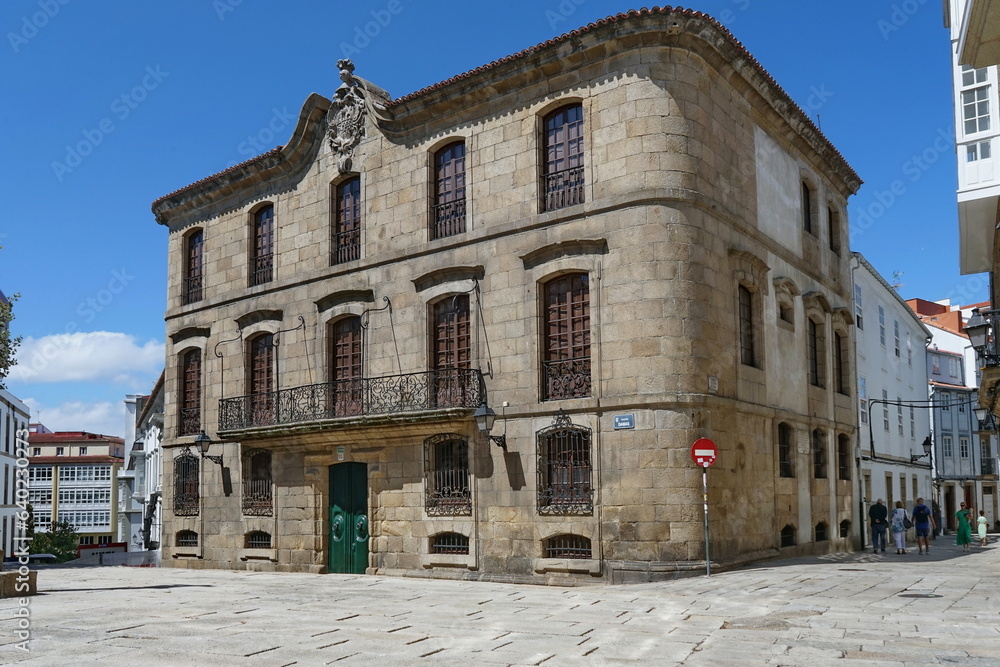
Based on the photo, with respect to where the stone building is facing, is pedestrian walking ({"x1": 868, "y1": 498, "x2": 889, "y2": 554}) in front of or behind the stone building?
behind

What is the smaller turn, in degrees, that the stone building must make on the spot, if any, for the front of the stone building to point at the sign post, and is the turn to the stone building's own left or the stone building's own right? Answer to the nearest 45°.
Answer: approximately 90° to the stone building's own left

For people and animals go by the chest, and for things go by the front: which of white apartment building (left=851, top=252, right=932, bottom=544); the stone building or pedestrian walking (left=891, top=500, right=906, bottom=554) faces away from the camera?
the pedestrian walking

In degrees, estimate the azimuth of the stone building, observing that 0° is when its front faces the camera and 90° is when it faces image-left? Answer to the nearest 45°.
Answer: approximately 45°

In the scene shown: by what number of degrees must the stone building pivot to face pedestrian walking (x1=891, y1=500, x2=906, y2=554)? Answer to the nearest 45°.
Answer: approximately 180°

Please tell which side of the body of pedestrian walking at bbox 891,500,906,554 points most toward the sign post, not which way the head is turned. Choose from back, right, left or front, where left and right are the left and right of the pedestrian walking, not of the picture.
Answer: back

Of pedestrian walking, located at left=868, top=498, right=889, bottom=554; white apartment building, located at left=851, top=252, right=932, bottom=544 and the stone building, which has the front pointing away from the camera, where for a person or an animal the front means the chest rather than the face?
the pedestrian walking

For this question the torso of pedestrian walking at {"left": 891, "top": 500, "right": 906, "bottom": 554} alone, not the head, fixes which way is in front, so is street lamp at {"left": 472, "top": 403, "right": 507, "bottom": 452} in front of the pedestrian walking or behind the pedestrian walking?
behind

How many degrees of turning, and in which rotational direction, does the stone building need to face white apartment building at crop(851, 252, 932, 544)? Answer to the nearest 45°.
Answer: approximately 180°

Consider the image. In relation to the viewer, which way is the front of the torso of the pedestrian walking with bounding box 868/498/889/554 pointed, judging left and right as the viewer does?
facing away from the viewer

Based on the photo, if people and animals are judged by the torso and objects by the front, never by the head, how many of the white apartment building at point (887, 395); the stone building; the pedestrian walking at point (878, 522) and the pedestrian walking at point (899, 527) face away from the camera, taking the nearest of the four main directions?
2

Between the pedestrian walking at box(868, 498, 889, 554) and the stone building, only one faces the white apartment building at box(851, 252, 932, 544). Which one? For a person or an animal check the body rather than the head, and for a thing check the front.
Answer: the pedestrian walking

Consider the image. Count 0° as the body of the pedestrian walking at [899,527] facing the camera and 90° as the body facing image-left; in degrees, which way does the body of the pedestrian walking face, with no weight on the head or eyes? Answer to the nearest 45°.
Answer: approximately 180°
